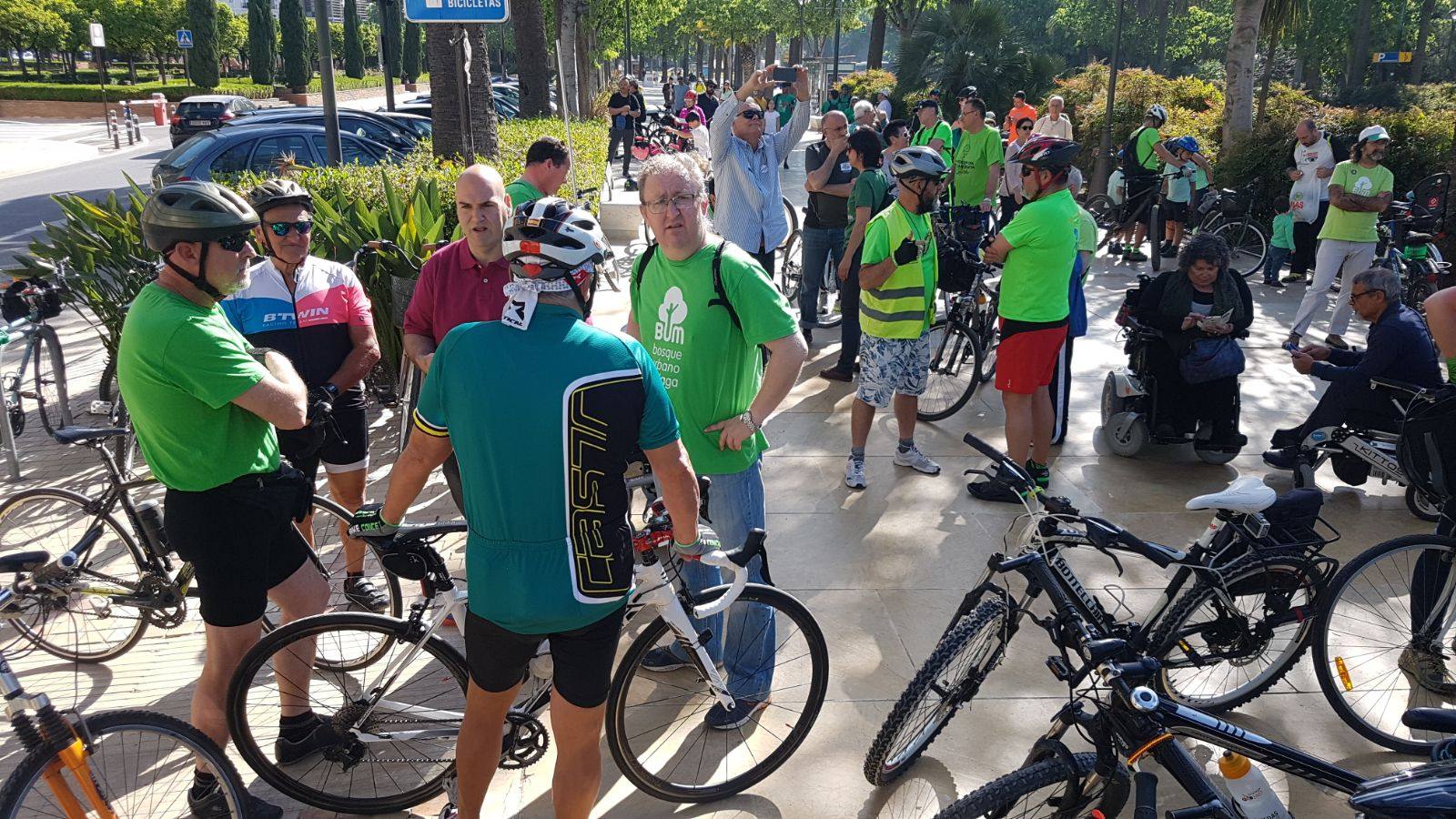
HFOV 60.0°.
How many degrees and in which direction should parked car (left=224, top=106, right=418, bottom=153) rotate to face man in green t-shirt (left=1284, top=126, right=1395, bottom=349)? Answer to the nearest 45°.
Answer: approximately 45° to its right

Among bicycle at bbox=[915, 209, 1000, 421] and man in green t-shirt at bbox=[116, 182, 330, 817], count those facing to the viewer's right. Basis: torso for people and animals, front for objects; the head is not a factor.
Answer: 1

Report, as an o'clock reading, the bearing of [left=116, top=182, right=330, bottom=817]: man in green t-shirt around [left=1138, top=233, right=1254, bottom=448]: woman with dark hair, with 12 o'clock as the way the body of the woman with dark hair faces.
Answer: The man in green t-shirt is roughly at 1 o'clock from the woman with dark hair.

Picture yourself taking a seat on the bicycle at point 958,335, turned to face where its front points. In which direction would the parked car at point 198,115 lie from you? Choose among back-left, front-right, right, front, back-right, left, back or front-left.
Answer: right

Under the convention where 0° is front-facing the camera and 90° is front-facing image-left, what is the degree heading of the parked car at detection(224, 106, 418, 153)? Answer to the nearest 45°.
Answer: approximately 270°

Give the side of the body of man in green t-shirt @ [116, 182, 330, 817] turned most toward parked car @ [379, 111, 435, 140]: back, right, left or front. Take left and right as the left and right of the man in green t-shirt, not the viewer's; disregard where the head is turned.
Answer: left

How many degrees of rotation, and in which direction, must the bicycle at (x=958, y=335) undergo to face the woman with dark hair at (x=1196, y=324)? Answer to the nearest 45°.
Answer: approximately 90° to its left

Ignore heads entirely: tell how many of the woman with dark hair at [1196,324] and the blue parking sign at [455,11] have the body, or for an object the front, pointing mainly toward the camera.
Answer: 2

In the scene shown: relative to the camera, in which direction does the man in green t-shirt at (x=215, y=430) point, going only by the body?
to the viewer's right

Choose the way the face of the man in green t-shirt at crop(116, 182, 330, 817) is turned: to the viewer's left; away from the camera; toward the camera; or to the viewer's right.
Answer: to the viewer's right

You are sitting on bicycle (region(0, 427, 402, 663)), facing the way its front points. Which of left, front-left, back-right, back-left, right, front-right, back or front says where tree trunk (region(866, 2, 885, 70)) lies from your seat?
front-left

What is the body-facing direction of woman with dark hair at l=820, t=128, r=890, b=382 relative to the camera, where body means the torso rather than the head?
to the viewer's left

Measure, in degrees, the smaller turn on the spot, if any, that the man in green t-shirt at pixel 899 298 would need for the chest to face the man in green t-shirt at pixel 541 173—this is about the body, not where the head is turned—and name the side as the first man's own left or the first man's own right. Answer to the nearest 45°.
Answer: approximately 135° to the first man's own right
